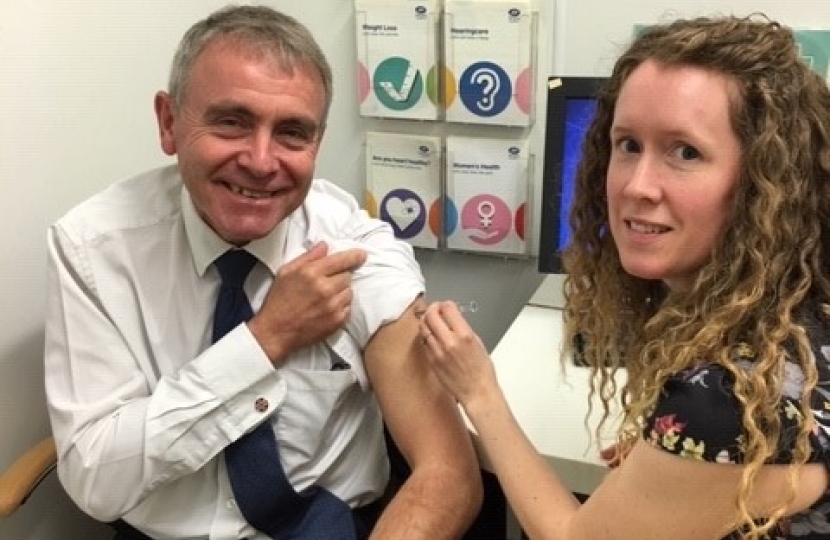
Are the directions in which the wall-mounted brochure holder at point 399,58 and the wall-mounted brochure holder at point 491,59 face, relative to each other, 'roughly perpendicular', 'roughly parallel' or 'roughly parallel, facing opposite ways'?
roughly parallel

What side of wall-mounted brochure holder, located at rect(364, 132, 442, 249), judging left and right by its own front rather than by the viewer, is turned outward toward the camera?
front

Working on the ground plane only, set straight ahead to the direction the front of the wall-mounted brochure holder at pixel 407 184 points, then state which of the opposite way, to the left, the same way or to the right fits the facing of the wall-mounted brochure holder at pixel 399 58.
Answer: the same way

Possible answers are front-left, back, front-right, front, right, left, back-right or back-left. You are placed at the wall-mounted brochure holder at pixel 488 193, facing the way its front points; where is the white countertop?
front

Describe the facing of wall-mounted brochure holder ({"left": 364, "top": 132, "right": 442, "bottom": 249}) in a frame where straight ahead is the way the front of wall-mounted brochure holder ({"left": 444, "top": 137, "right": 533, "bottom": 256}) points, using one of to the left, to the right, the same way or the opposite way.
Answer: the same way

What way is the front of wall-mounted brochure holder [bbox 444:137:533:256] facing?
toward the camera

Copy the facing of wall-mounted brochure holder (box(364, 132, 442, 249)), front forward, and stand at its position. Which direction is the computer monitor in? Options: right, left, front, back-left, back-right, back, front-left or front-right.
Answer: front-left

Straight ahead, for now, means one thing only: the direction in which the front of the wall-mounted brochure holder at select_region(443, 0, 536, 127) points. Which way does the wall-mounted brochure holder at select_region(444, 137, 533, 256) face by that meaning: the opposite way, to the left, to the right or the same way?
the same way

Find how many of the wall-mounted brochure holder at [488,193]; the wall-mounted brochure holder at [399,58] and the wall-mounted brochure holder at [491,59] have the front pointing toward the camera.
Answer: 3

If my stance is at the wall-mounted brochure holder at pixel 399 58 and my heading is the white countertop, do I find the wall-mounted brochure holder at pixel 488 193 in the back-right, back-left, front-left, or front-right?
front-left

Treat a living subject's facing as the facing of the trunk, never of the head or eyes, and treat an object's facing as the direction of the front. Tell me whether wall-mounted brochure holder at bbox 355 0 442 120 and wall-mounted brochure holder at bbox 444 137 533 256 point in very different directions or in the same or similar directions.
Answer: same or similar directions

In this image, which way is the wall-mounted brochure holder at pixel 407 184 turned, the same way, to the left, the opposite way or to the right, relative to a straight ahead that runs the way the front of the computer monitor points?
the same way
